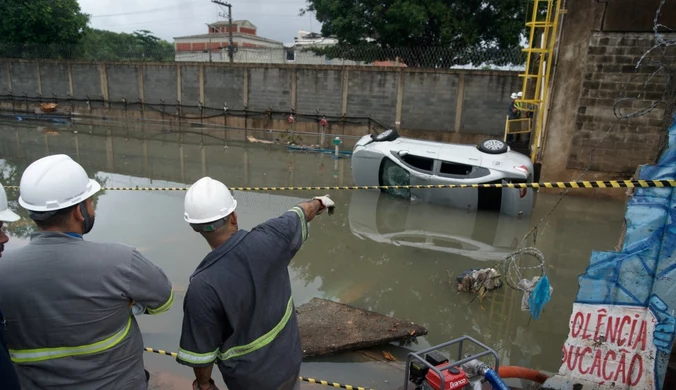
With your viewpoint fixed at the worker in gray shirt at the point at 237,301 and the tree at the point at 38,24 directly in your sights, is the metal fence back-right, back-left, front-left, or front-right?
front-right

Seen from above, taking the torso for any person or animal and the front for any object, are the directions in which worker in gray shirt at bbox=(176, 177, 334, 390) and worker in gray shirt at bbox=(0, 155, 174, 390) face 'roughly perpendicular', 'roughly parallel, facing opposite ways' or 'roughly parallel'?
roughly parallel

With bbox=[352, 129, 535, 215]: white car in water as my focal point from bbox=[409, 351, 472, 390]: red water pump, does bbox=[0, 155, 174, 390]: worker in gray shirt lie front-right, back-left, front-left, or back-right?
back-left

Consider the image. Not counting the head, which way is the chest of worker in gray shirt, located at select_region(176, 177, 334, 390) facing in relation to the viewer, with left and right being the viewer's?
facing away from the viewer and to the right of the viewer

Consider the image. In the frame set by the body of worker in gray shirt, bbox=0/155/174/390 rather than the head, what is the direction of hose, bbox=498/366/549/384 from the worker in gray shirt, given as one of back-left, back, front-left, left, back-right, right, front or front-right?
front-right

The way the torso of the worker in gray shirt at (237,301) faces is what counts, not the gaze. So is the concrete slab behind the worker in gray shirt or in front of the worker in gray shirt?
in front

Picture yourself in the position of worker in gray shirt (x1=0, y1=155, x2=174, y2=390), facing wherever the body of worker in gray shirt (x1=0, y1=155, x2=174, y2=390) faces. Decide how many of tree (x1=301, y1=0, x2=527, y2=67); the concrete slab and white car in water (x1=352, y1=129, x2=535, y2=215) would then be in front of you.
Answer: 3

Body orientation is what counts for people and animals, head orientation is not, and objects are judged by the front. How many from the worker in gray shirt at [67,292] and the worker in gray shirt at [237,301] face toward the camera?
0

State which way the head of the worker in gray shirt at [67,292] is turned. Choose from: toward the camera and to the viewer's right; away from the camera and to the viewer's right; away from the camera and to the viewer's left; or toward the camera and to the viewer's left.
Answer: away from the camera and to the viewer's right

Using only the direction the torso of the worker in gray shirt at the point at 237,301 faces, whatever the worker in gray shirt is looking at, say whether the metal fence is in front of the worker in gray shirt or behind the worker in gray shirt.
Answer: in front

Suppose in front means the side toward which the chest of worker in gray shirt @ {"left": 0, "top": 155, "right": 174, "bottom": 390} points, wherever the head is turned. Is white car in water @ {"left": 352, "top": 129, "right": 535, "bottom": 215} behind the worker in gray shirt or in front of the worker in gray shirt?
in front

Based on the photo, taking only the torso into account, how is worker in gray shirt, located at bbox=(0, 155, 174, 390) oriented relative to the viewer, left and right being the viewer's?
facing away from the viewer and to the right of the viewer

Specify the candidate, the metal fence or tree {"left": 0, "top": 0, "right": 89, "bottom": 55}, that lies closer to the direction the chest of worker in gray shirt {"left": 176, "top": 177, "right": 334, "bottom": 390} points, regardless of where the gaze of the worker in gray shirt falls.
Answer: the metal fence

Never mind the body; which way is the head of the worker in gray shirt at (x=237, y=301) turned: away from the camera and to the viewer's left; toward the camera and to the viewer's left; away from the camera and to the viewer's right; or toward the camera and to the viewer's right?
away from the camera and to the viewer's right
